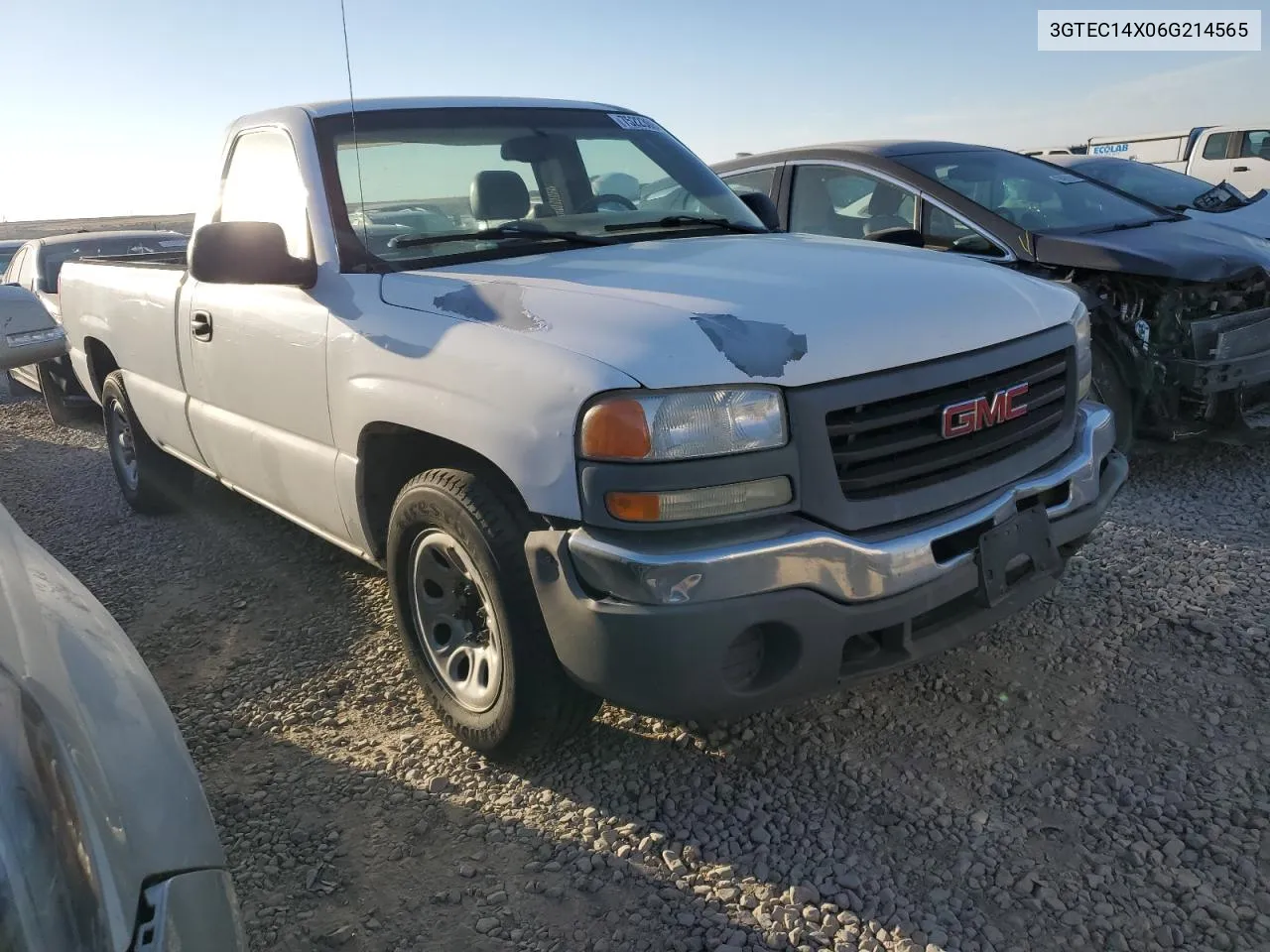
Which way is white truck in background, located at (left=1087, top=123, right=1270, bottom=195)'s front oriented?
to the viewer's right

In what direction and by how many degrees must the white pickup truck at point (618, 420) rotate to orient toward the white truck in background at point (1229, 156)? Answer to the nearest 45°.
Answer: approximately 90° to its left

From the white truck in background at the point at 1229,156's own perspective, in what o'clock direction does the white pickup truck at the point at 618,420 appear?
The white pickup truck is roughly at 3 o'clock from the white truck in background.

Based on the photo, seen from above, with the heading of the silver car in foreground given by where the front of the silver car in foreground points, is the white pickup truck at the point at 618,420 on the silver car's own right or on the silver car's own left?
on the silver car's own left

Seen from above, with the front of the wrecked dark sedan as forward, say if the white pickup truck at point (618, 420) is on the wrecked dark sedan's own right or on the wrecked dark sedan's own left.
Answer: on the wrecked dark sedan's own right

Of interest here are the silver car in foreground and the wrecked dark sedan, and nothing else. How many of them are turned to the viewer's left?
0

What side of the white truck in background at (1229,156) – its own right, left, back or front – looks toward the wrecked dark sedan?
right
